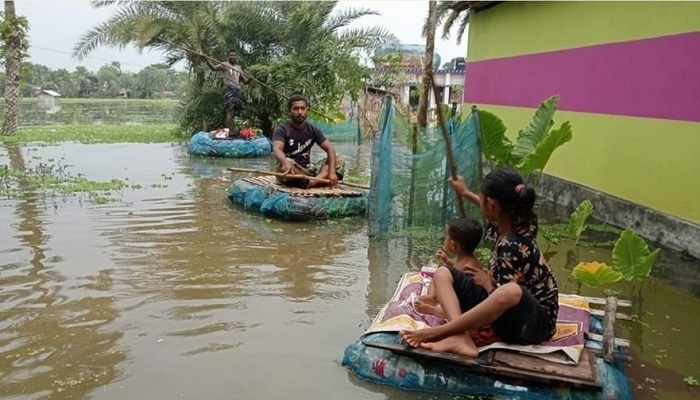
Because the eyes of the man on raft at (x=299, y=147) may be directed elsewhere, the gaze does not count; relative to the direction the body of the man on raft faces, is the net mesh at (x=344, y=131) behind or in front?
behind

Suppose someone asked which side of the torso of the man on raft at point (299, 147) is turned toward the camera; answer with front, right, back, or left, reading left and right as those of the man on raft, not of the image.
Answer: front

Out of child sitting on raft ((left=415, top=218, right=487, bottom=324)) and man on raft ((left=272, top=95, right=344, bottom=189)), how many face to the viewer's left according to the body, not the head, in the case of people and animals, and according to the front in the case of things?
1

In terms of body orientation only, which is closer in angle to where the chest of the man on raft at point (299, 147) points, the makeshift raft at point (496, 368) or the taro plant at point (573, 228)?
the makeshift raft

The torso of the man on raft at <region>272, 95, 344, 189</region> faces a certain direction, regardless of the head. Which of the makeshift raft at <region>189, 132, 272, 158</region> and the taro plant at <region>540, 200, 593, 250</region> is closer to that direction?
the taro plant

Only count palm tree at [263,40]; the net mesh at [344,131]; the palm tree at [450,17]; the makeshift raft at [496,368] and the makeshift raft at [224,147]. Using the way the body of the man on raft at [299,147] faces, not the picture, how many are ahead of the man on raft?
1

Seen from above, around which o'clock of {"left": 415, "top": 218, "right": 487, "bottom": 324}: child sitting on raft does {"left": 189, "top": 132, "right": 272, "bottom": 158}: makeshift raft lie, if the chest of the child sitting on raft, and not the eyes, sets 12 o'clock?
The makeshift raft is roughly at 2 o'clock from the child sitting on raft.

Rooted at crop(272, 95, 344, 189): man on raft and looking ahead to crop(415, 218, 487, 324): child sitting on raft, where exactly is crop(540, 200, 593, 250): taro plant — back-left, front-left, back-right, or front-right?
front-left

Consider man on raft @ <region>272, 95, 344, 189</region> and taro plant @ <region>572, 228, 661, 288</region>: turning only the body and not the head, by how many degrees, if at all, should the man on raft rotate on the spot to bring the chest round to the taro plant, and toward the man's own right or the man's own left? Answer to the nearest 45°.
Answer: approximately 45° to the man's own left

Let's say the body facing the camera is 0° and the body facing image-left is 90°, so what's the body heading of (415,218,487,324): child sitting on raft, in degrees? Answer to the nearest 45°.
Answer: approximately 90°

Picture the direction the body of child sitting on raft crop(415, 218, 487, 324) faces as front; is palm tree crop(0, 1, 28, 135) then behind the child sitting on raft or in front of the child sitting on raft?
in front
